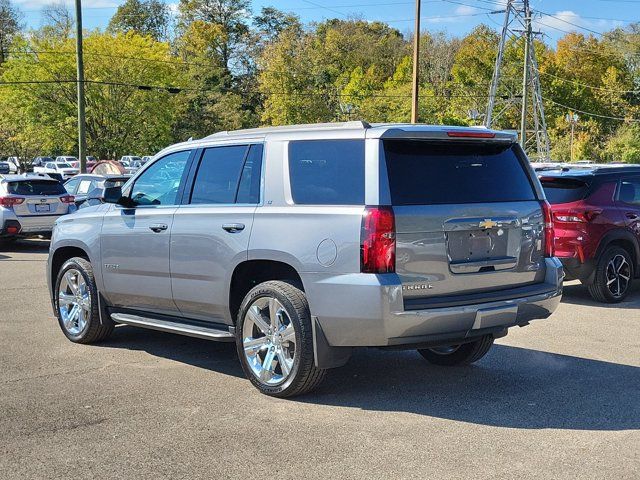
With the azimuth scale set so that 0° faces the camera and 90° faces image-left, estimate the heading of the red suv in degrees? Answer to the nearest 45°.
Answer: approximately 225°

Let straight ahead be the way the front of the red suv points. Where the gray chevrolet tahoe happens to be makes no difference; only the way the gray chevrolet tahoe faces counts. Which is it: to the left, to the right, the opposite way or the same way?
to the left

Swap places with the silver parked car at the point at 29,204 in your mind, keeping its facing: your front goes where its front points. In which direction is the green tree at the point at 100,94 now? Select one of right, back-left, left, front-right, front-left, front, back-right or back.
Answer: front-right

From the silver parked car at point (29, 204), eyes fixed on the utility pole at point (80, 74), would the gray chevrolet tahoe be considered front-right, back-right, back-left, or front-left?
back-right

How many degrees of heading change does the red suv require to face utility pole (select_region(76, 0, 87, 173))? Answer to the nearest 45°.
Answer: approximately 90° to its left

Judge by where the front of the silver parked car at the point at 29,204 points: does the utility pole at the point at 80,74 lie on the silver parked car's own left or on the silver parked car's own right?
on the silver parked car's own right

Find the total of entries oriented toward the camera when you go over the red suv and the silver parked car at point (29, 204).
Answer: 0

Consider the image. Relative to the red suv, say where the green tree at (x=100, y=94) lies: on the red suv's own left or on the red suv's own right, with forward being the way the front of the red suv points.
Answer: on the red suv's own left

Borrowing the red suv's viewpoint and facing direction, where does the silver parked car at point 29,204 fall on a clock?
The silver parked car is roughly at 8 o'clock from the red suv.

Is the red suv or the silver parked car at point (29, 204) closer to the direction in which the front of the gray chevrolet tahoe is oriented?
the silver parked car

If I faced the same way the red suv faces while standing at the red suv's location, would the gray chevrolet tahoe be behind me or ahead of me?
behind

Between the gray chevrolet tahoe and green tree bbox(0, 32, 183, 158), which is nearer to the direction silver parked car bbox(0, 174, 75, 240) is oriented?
the green tree

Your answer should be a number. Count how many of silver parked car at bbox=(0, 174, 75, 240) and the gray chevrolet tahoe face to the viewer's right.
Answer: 0

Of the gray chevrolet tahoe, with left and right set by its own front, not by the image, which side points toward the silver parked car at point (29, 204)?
front

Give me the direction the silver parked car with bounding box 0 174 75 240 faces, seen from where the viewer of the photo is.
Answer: facing away from the viewer and to the left of the viewer
